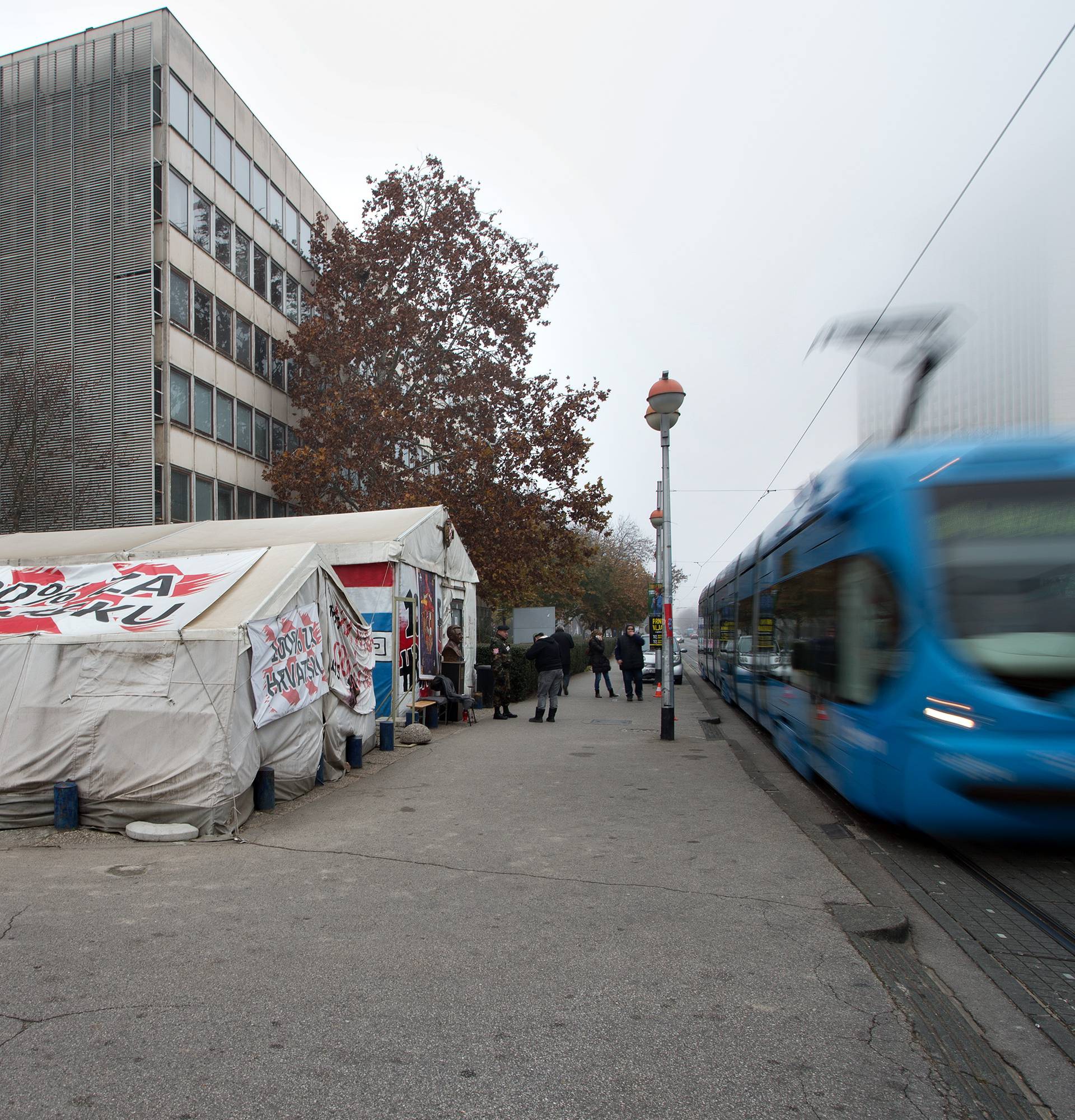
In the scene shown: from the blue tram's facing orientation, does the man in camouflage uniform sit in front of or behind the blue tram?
behind

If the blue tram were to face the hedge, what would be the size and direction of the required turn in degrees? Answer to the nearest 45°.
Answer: approximately 180°

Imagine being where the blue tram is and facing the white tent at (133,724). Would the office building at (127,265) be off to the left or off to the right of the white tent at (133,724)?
right

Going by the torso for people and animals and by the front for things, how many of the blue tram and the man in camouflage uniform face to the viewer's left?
0

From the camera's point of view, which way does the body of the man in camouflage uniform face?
to the viewer's right

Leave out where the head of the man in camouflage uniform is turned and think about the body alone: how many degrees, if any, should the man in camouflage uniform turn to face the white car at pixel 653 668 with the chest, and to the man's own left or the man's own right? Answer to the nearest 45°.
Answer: approximately 90° to the man's own left

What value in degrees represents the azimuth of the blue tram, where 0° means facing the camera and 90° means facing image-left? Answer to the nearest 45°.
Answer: approximately 315°

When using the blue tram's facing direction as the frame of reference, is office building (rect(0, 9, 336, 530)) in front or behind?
behind

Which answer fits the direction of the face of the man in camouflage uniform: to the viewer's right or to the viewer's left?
to the viewer's right
